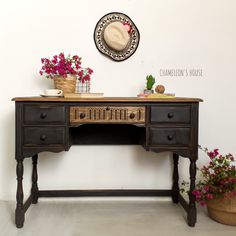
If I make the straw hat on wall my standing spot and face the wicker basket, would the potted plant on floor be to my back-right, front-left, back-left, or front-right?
back-left

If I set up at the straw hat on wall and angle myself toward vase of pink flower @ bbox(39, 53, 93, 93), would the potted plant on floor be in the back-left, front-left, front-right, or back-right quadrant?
back-left

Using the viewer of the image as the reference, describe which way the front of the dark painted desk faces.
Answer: facing the viewer

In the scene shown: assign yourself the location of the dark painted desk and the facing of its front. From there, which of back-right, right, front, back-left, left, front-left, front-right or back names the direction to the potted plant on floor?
left
